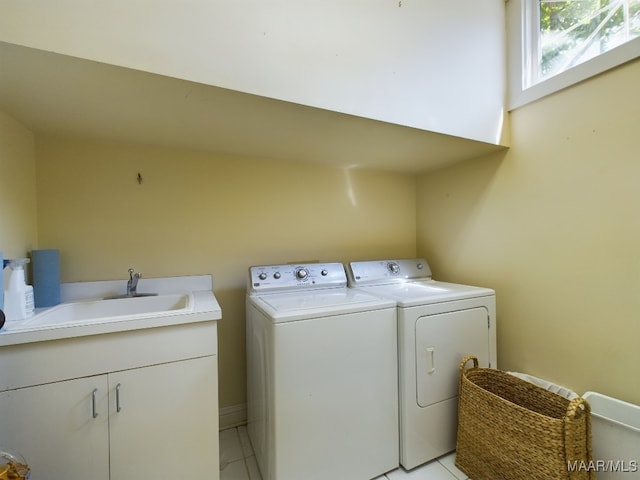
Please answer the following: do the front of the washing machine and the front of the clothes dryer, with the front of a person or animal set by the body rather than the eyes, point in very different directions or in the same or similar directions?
same or similar directions

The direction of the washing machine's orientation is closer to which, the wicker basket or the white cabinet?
the wicker basket

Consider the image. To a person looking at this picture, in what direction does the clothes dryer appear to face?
facing the viewer and to the right of the viewer

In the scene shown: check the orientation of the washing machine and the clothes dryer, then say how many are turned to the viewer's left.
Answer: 0

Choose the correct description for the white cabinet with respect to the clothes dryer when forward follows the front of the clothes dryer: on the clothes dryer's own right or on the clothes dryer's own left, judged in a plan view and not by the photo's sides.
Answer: on the clothes dryer's own right

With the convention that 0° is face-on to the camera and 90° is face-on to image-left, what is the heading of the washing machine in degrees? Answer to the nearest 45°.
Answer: approximately 315°

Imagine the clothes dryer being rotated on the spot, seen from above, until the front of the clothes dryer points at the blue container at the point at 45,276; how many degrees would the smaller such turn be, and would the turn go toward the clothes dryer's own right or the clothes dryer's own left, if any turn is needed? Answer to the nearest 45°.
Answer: approximately 90° to the clothes dryer's own right

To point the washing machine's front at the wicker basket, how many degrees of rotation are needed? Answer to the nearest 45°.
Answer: approximately 45° to its left
